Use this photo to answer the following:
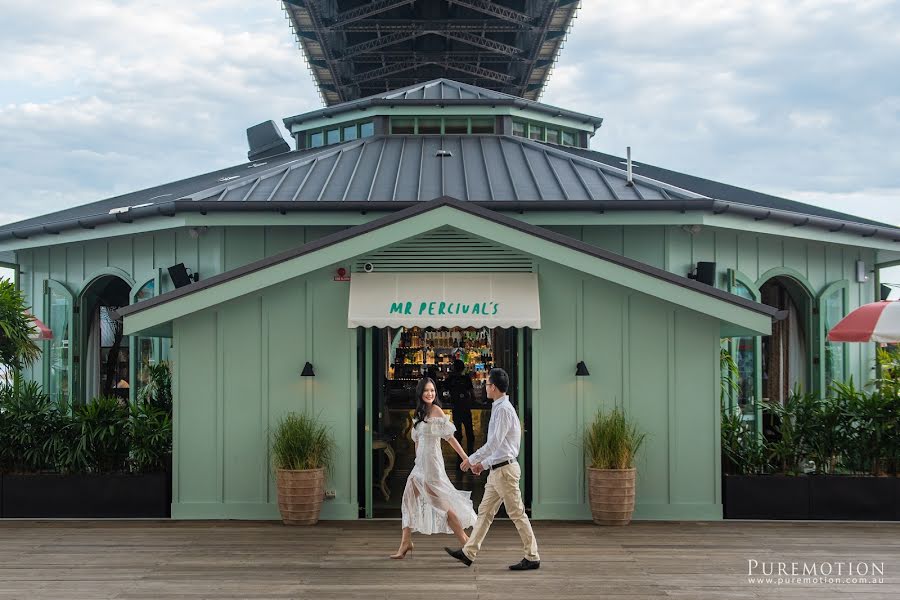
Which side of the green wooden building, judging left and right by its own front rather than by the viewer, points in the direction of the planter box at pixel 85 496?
right

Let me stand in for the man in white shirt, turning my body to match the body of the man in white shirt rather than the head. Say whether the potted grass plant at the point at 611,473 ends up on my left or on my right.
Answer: on my right

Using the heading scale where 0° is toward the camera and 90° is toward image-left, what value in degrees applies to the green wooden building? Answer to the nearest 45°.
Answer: approximately 0°

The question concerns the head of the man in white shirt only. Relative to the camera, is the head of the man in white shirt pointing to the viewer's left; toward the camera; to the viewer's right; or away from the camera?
to the viewer's left

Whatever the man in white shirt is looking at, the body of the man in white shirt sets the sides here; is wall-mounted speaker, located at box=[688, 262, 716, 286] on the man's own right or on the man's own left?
on the man's own right

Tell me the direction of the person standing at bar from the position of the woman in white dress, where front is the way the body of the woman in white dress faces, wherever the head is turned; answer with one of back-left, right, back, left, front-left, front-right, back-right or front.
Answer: back-right

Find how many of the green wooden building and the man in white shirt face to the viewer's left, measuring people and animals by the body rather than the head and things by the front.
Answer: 1

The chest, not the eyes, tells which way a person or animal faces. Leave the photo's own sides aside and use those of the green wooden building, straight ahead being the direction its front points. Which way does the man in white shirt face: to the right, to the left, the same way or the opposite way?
to the right

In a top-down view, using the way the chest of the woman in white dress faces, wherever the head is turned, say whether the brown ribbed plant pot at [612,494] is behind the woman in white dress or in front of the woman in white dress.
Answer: behind

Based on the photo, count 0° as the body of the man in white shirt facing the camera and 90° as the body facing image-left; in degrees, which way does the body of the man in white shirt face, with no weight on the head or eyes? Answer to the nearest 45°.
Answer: approximately 90°
